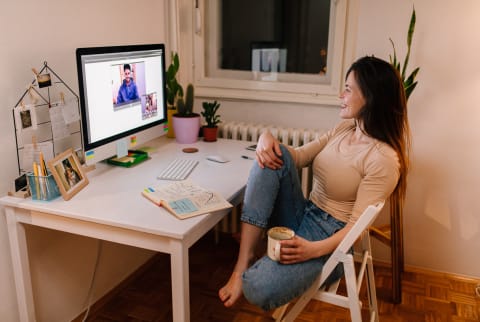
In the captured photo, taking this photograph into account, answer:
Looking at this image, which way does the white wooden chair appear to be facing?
to the viewer's left

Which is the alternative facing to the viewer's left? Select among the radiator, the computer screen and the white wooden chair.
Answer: the white wooden chair

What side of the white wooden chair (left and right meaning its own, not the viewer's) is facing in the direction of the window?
right

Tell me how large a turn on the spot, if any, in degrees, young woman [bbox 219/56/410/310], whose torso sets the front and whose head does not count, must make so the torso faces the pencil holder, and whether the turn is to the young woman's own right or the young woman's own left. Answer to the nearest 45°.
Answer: approximately 45° to the young woman's own right

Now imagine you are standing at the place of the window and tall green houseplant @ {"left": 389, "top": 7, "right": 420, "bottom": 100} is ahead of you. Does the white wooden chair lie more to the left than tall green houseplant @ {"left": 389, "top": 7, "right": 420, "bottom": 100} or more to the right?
right

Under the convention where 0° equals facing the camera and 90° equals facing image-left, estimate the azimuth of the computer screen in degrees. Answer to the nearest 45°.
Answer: approximately 315°

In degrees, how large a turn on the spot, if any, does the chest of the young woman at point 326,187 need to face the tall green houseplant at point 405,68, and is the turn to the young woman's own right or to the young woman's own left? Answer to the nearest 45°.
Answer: approximately 180°

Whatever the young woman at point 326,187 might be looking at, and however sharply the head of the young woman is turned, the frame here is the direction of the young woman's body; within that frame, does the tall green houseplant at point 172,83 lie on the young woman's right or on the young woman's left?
on the young woman's right
